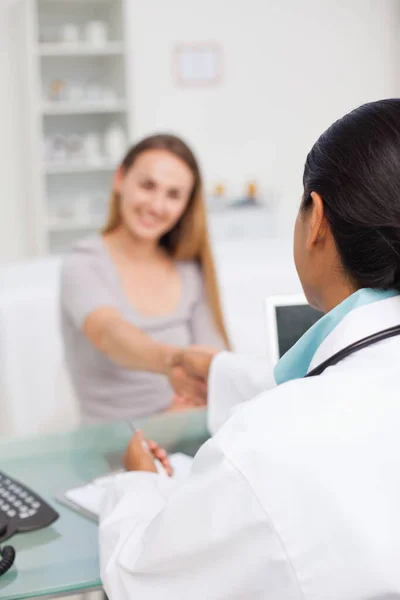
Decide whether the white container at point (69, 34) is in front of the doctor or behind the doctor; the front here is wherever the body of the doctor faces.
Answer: in front

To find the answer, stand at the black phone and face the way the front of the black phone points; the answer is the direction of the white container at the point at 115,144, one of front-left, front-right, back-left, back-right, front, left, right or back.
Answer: back-left

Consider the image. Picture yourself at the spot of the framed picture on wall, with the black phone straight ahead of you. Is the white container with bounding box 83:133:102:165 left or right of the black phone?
right

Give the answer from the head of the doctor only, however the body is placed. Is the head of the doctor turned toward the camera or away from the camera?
away from the camera

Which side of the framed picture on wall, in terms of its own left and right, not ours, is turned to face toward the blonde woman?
front

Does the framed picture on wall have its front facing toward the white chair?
yes

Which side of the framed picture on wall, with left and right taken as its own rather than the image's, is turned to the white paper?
front

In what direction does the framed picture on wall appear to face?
toward the camera

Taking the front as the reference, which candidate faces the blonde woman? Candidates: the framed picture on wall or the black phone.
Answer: the framed picture on wall

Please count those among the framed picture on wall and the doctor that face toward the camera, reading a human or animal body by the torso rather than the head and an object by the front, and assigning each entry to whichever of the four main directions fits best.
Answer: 1

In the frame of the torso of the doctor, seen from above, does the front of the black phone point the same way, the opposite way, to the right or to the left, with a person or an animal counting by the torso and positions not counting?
the opposite way

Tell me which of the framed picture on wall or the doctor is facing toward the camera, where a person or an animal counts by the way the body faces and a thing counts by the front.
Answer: the framed picture on wall

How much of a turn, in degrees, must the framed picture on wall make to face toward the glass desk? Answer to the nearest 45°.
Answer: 0° — it already faces it
